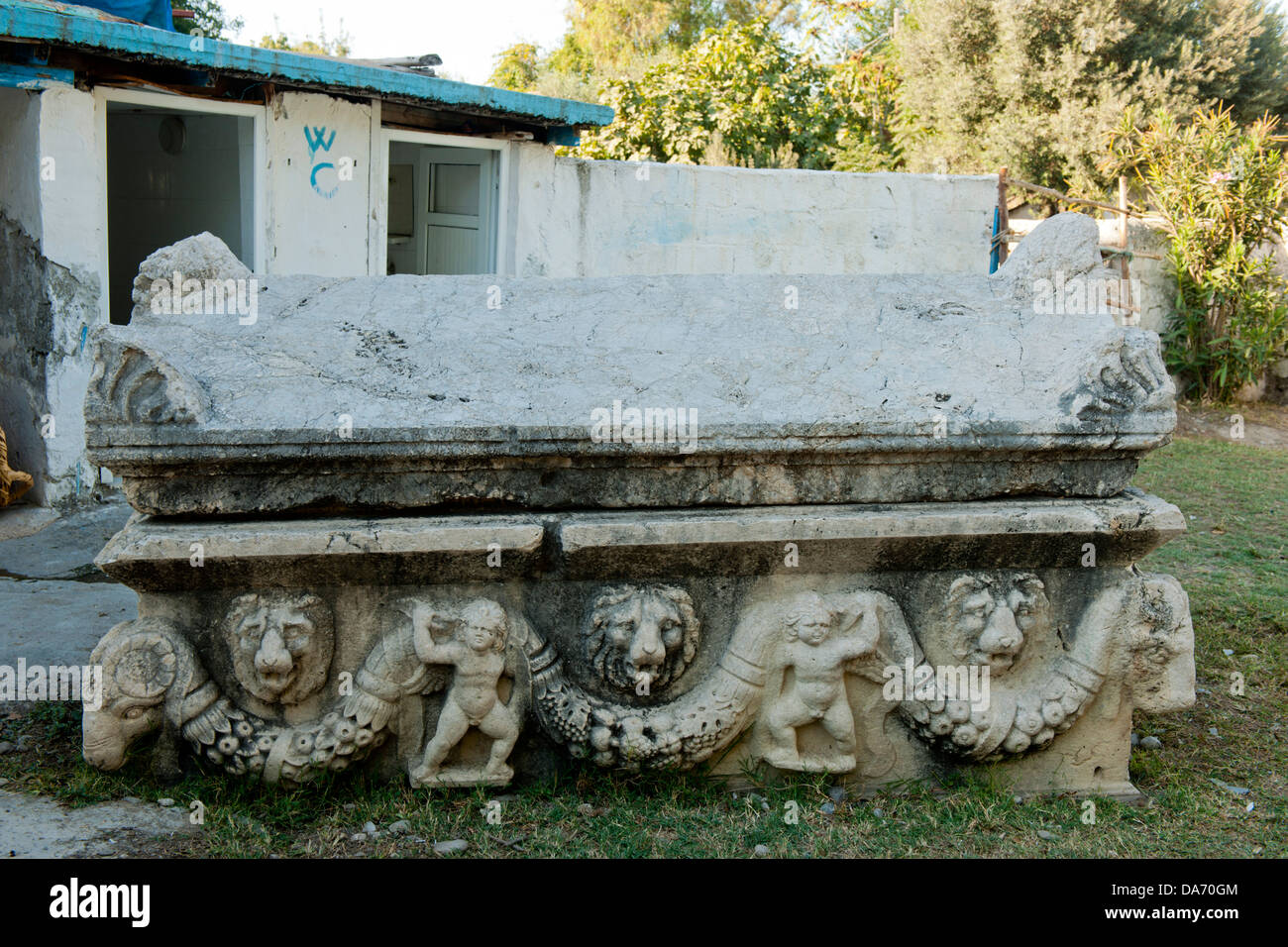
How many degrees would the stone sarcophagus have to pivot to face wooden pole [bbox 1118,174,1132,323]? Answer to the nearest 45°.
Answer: approximately 135° to its left

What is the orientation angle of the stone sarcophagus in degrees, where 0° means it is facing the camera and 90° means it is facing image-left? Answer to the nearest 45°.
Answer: approximately 0°

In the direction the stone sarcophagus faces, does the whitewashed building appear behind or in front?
behind

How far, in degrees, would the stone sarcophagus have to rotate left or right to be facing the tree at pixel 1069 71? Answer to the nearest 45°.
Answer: approximately 135° to its left

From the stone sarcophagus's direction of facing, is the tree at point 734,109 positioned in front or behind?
behind

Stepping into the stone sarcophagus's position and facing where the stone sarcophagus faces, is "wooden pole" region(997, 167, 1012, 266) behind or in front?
behind

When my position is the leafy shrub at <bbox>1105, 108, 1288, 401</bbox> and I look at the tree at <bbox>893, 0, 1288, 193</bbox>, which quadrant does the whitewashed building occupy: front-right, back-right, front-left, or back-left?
back-left

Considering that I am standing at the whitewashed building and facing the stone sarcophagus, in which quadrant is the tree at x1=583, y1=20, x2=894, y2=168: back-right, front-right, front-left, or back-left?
back-left
